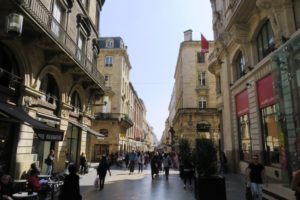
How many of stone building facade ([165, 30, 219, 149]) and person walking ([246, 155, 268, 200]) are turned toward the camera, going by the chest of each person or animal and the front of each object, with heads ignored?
2

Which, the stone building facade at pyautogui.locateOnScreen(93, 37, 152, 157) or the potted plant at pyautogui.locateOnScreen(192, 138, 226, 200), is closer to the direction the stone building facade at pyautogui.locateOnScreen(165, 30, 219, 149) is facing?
the potted plant

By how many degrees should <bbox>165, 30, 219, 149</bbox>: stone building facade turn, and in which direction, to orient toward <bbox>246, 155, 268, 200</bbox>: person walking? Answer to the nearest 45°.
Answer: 0° — it already faces them

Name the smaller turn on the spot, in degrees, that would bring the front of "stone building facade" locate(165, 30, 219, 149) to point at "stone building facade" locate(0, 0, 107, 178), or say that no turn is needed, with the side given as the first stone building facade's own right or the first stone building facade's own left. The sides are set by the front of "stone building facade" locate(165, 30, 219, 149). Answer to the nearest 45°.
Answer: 0° — it already faces it

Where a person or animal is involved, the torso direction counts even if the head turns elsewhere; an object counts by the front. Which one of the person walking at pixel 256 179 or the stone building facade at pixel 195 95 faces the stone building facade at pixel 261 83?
the stone building facade at pixel 195 95

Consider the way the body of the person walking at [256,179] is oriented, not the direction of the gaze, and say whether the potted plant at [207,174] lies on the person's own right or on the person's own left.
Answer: on the person's own right

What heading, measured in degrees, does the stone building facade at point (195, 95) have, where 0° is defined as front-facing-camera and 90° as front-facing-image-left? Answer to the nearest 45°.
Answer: approximately 0°

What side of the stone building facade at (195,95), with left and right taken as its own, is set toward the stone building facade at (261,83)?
front
